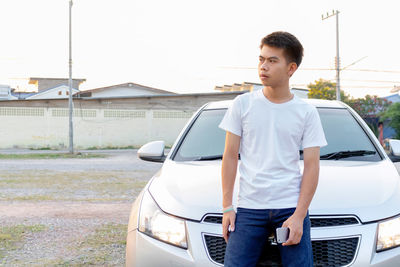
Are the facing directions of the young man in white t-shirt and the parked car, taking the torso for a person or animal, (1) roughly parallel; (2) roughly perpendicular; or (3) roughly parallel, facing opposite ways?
roughly parallel

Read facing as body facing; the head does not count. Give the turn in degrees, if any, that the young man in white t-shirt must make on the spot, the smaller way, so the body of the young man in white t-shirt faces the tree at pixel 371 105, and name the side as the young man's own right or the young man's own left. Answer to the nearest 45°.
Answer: approximately 180°

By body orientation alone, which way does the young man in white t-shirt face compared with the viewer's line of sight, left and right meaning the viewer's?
facing the viewer

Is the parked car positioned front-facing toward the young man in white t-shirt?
yes

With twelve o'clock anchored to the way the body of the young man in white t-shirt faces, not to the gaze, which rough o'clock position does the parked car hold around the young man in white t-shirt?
The parked car is roughly at 6 o'clock from the young man in white t-shirt.

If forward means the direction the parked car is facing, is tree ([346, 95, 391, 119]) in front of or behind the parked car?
behind

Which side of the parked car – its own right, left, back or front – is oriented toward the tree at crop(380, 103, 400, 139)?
back

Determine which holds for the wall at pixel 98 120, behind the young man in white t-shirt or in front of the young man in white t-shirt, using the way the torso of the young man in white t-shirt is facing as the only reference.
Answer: behind

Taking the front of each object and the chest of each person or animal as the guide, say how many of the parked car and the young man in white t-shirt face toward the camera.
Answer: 2

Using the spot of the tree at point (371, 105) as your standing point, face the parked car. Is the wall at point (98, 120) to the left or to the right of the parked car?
right

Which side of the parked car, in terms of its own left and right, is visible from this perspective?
front
